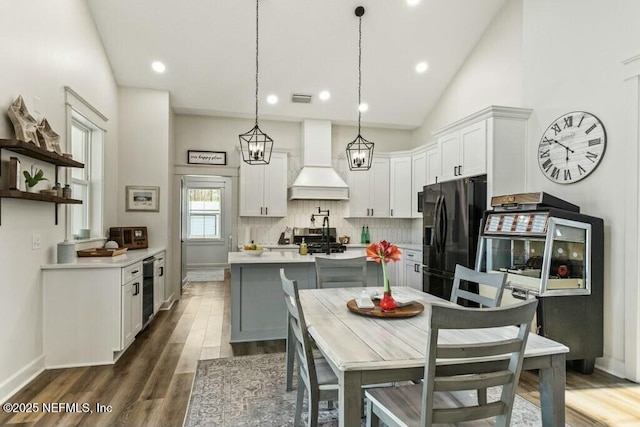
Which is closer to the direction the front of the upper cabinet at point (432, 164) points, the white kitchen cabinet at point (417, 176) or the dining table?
the dining table

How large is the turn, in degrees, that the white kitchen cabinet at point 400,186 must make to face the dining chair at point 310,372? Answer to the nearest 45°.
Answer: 0° — it already faces it

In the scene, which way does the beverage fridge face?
to the viewer's right

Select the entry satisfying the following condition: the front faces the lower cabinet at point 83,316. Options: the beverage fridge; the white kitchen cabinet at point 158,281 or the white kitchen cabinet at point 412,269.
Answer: the white kitchen cabinet at point 412,269

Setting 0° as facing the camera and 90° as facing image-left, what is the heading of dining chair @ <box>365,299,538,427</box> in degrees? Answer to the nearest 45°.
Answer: approximately 135°

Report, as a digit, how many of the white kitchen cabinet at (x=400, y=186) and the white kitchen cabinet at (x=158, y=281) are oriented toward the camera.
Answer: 1

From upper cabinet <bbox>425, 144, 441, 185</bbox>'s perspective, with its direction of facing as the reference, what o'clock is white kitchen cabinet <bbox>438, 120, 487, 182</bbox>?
The white kitchen cabinet is roughly at 10 o'clock from the upper cabinet.

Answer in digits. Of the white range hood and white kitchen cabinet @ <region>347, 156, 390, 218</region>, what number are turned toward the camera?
2

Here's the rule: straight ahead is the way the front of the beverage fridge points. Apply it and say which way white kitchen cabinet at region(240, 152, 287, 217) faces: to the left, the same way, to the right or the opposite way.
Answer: to the right

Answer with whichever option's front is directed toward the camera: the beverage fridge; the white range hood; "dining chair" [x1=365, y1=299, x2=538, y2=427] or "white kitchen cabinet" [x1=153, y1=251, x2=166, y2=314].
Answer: the white range hood
